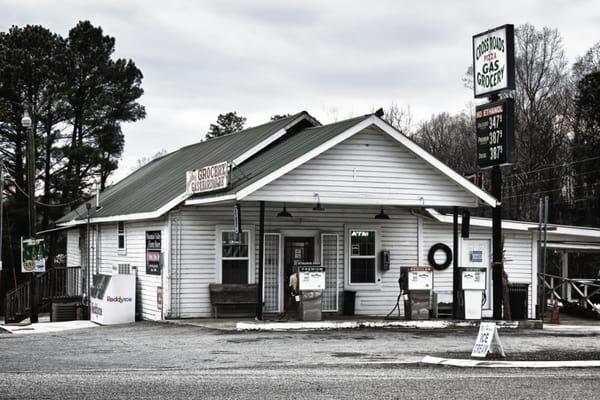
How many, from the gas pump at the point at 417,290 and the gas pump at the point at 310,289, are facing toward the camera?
2

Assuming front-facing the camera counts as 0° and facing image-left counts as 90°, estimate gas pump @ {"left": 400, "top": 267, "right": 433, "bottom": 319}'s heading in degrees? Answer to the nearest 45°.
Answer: approximately 0°

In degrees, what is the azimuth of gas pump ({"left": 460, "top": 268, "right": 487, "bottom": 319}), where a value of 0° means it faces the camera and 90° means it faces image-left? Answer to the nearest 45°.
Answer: approximately 0°

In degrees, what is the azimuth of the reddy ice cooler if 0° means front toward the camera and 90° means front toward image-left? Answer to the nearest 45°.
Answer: approximately 45°

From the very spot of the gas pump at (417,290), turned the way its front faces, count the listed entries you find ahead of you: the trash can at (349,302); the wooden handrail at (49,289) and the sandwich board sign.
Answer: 1

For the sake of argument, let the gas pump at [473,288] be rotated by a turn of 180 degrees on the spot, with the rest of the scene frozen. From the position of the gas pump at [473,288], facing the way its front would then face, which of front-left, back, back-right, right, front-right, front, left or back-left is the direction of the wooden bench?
left

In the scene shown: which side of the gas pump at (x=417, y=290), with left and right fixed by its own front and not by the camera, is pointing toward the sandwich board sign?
front

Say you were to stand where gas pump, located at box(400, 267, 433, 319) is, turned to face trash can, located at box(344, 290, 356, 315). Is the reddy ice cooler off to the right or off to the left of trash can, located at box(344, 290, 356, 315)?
left

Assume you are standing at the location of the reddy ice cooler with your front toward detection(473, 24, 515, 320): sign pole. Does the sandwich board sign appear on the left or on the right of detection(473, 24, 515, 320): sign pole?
right
